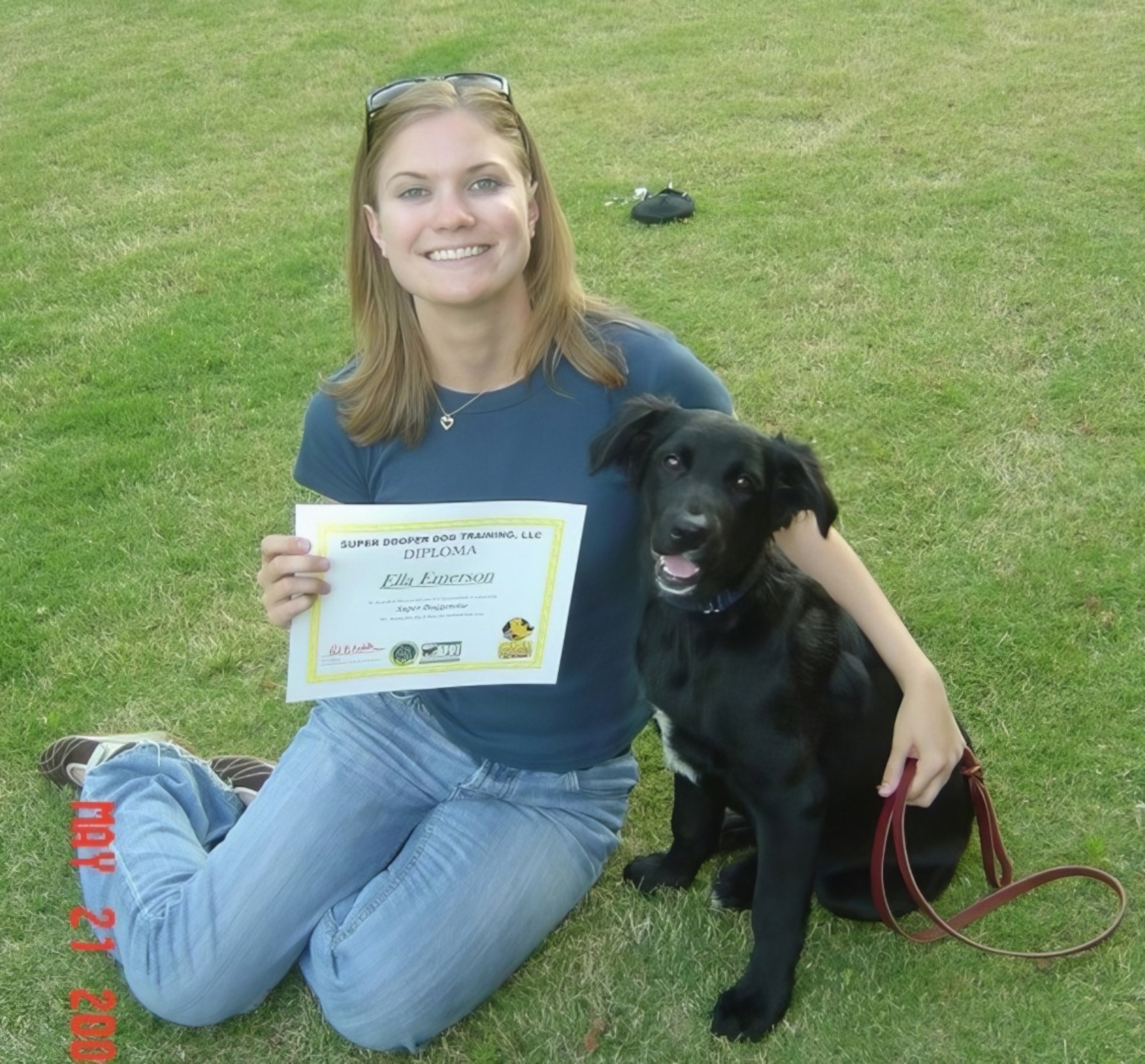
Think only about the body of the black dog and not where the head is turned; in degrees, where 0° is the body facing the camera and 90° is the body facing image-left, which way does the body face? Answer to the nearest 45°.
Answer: approximately 45°
